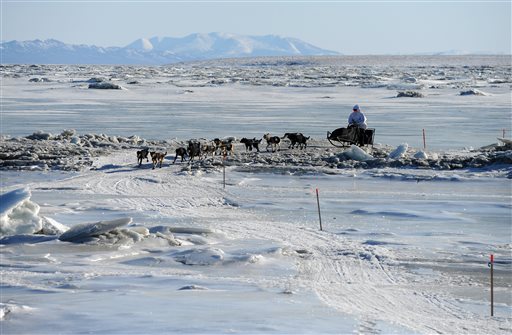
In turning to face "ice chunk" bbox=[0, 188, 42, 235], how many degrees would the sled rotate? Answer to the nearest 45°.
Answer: approximately 45° to its left

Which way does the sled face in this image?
to the viewer's left

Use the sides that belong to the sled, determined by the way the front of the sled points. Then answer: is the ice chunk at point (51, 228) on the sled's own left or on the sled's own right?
on the sled's own left

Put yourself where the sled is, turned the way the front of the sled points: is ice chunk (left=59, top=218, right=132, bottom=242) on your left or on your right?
on your left

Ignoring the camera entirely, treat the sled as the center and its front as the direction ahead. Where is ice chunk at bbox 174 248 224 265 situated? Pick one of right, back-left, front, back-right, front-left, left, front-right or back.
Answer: left

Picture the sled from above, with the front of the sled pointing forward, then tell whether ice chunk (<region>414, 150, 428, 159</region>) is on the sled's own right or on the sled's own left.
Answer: on the sled's own left
